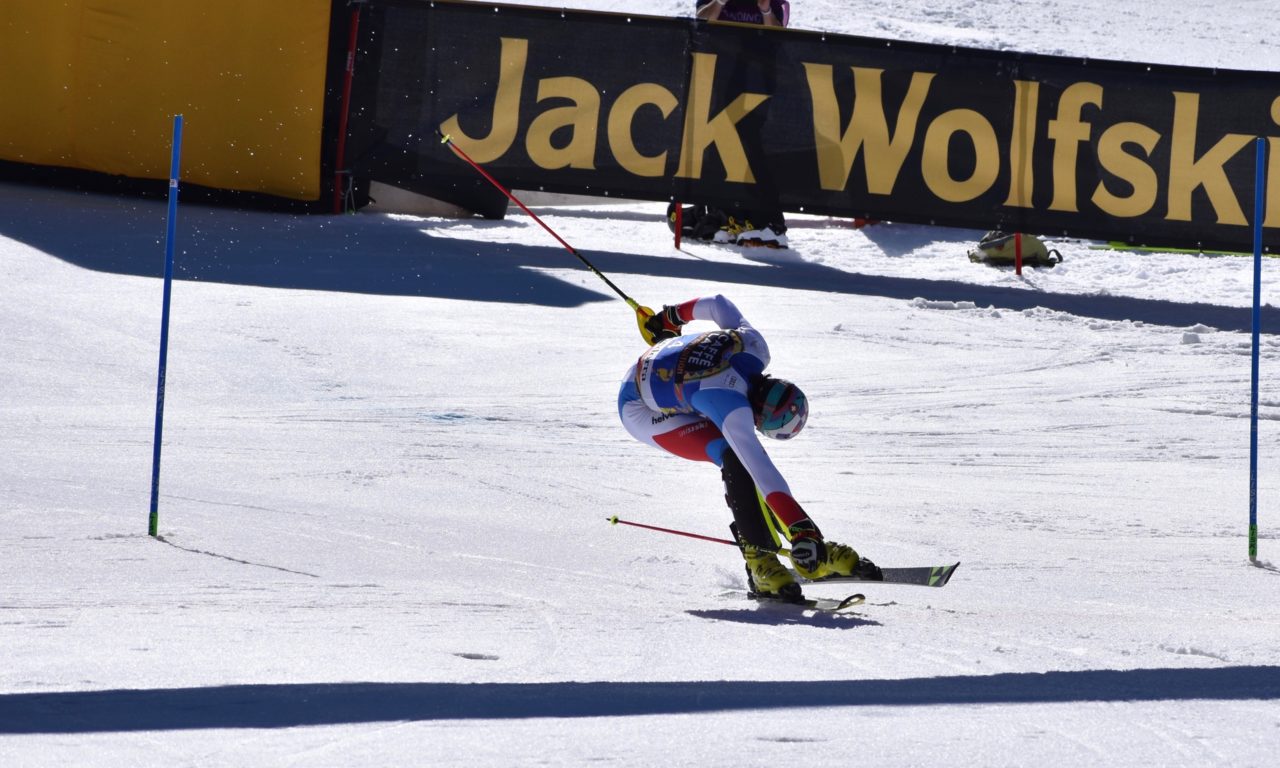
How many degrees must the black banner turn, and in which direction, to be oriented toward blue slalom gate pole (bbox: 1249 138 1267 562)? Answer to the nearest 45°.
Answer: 0° — it already faces it

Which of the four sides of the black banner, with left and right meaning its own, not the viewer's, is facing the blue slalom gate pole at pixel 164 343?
front

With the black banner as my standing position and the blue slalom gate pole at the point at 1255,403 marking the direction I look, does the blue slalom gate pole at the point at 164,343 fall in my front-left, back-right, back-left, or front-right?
front-right

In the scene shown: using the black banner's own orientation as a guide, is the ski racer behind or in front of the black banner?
in front

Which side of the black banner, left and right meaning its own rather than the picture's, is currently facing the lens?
front
